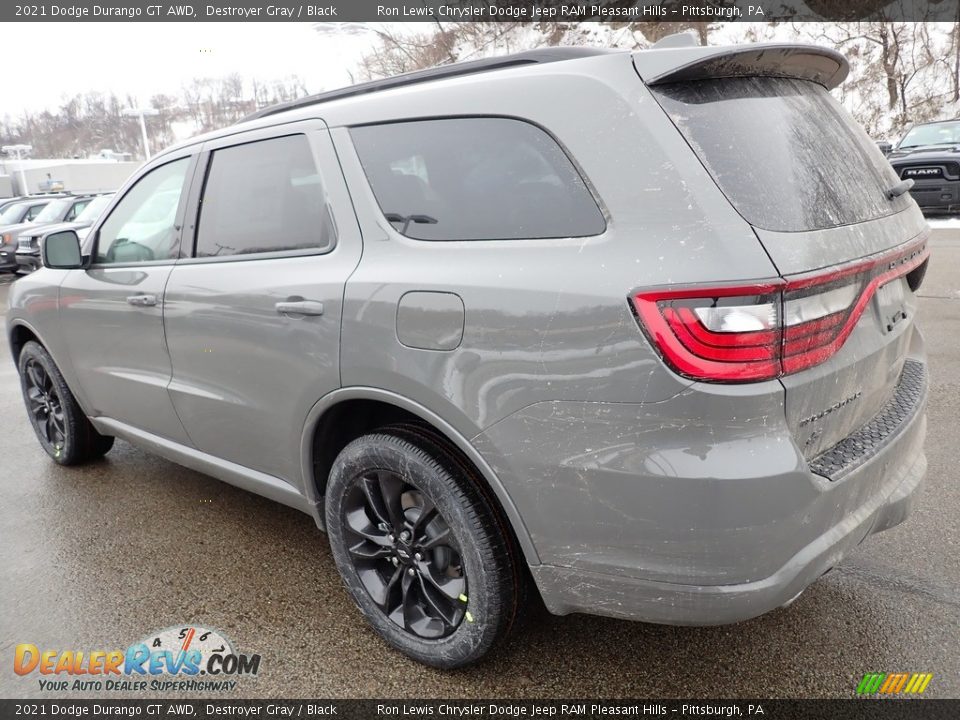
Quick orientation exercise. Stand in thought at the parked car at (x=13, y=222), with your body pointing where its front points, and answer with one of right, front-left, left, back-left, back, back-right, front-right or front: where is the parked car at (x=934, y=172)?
left

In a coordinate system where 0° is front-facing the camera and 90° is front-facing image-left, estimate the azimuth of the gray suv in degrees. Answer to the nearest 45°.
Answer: approximately 135°

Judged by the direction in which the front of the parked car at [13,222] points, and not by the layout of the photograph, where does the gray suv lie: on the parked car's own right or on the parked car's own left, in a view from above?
on the parked car's own left

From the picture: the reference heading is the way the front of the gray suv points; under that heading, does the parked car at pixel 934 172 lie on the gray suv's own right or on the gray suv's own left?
on the gray suv's own right

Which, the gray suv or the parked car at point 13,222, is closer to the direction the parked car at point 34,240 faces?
the gray suv

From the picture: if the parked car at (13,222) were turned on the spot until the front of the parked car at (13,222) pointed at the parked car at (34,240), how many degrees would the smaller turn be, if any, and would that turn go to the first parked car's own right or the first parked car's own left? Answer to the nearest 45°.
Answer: approximately 45° to the first parked car's own left

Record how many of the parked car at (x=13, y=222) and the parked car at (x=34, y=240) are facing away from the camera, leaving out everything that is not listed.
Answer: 0

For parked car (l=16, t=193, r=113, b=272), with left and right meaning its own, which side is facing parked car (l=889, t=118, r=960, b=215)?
left

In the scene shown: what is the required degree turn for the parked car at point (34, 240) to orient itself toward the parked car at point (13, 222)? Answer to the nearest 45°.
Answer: approximately 135° to its right

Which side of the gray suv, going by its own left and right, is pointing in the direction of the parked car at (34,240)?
front
